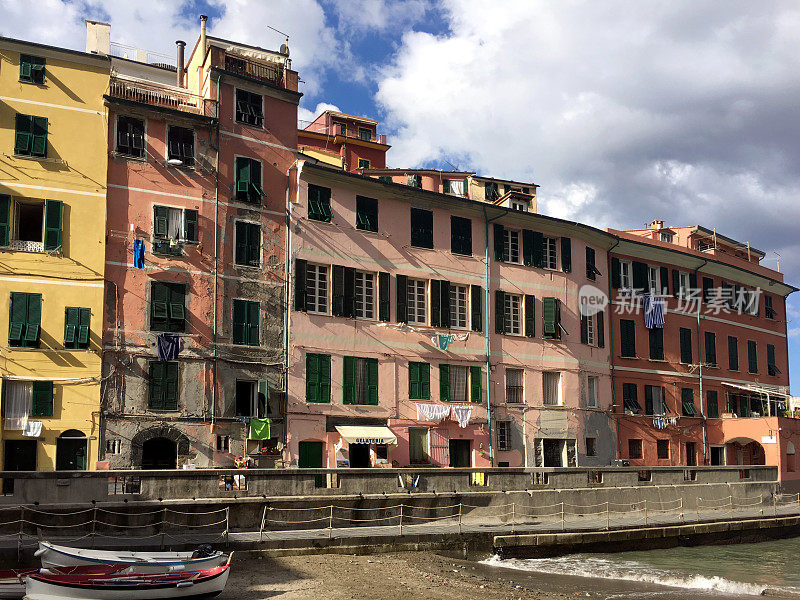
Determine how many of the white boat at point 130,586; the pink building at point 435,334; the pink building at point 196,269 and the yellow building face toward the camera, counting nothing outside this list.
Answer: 3

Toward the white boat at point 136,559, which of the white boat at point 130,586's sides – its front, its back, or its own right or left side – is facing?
left

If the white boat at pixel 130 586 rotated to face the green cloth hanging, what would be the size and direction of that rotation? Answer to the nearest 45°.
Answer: approximately 90° to its left

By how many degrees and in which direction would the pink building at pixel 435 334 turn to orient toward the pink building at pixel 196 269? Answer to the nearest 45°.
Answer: approximately 45° to its right

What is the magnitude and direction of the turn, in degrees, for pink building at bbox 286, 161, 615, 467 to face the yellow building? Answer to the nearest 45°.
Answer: approximately 45° to its right

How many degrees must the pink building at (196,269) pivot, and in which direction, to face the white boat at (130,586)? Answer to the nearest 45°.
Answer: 0° — it already faces it

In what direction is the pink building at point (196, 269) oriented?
toward the camera

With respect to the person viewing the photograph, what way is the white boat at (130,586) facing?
facing to the right of the viewer

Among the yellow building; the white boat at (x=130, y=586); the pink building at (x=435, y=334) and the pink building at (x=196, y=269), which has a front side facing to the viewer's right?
the white boat

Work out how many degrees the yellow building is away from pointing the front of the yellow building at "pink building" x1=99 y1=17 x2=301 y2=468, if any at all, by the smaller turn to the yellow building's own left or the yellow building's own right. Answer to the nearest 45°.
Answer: approximately 90° to the yellow building's own left

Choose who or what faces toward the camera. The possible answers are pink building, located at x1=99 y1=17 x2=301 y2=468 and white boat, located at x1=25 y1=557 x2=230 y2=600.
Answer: the pink building

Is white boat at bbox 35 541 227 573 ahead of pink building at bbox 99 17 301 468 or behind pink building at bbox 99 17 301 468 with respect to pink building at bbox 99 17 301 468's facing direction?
ahead

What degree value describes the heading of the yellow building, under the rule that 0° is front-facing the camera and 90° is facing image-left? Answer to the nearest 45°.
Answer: approximately 0°

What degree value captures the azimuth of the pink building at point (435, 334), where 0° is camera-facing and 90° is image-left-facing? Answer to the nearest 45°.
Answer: approximately 0°

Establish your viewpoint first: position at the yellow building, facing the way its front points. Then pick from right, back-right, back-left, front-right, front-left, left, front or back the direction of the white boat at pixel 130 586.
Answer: front

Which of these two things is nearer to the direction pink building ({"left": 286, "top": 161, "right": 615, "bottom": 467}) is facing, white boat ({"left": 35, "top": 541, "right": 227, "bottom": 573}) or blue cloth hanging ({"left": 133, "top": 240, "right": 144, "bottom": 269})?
the white boat
